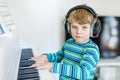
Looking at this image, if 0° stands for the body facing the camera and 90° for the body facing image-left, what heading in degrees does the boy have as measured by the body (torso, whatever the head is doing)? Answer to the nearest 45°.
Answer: approximately 45°
